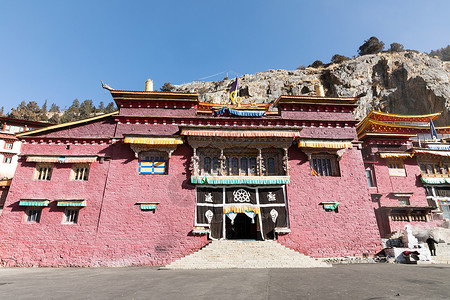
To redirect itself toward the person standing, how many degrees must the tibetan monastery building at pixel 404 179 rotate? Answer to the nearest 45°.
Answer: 0° — it already faces them

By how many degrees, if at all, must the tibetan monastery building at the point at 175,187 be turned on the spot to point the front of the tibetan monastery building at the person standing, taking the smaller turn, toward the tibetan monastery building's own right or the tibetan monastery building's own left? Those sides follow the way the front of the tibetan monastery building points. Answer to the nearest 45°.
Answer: approximately 90° to the tibetan monastery building's own left

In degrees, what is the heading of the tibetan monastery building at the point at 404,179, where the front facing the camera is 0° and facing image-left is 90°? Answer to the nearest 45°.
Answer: approximately 0°

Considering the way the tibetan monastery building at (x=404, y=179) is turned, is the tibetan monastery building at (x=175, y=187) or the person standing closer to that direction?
the person standing

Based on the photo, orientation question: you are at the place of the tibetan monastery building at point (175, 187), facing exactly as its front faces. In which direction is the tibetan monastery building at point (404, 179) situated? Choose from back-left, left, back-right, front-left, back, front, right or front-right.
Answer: left

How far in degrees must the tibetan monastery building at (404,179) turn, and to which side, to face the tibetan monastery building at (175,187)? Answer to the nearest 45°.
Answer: approximately 45° to its right

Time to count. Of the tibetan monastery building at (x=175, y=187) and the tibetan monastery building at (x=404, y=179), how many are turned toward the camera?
2

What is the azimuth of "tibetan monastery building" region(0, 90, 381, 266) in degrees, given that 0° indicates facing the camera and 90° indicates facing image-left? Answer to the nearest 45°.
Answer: approximately 0°
